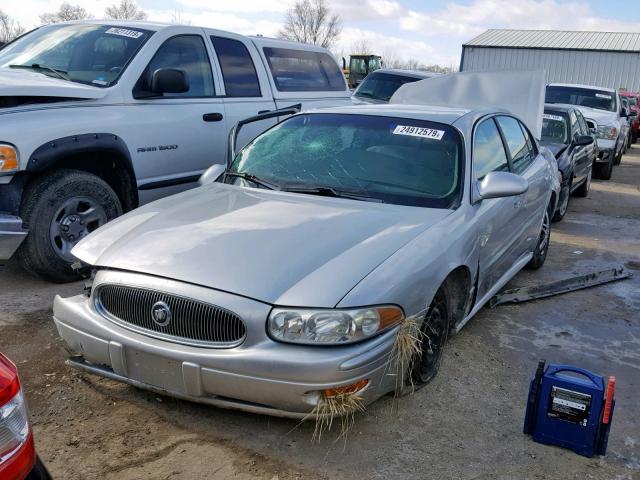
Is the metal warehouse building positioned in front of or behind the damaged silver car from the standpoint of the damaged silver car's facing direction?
behind

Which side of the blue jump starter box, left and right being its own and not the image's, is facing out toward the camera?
front

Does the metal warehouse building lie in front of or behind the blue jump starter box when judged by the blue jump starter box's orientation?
behind

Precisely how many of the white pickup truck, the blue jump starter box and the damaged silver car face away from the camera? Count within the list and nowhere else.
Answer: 0

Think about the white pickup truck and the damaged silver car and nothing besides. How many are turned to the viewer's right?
0

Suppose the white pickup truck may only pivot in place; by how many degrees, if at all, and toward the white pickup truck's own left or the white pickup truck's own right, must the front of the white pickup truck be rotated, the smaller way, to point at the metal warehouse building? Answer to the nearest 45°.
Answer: approximately 180°

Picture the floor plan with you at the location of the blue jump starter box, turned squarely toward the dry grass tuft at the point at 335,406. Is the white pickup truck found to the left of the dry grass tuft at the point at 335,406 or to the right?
right

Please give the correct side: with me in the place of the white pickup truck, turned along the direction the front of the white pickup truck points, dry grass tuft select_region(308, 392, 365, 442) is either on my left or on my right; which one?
on my left

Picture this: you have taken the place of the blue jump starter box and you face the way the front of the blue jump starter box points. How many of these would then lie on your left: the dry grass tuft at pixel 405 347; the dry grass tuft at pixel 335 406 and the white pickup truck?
0

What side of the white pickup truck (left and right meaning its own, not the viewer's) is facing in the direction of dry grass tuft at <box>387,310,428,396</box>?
left

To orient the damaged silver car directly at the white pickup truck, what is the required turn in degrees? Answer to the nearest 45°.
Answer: approximately 90° to its right

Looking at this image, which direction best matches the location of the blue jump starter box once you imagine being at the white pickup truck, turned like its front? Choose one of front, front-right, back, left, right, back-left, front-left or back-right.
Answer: left

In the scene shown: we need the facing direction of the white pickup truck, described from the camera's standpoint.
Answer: facing the viewer and to the left of the viewer

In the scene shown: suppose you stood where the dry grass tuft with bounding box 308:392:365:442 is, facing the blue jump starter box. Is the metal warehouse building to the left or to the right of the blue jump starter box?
left

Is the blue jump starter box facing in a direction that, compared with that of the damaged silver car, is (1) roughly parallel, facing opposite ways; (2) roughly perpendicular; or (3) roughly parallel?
roughly parallel
